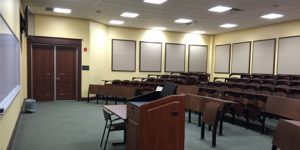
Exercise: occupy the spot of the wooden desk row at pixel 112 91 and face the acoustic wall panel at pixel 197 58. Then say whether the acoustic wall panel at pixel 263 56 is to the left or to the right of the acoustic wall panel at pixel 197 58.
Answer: right

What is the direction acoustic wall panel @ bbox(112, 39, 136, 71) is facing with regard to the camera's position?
facing the viewer

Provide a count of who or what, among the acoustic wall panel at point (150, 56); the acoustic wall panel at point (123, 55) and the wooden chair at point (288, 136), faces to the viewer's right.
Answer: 0

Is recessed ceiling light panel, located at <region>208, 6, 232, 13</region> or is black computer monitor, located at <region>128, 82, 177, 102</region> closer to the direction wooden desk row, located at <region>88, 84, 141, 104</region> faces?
the black computer monitor

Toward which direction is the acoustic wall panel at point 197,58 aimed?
toward the camera

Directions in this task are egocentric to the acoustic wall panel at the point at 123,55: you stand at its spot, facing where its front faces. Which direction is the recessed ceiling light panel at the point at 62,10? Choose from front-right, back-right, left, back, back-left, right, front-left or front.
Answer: front-right

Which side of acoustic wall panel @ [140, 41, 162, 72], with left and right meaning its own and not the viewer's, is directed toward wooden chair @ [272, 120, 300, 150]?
front

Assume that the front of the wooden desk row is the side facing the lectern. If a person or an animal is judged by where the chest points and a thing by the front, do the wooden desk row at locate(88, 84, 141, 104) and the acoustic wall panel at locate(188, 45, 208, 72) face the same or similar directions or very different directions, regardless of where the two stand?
same or similar directions

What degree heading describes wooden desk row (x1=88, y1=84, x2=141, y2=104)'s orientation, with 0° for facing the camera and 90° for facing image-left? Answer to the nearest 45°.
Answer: approximately 0°

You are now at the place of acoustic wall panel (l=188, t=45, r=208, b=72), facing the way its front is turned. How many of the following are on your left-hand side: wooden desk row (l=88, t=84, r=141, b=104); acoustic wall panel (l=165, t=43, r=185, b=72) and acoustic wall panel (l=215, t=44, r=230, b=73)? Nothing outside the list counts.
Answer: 1

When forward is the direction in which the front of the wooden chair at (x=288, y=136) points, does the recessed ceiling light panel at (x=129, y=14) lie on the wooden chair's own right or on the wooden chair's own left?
on the wooden chair's own right

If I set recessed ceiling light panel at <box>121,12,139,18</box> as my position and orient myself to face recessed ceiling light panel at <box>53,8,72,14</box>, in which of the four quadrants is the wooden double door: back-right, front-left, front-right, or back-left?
front-right
